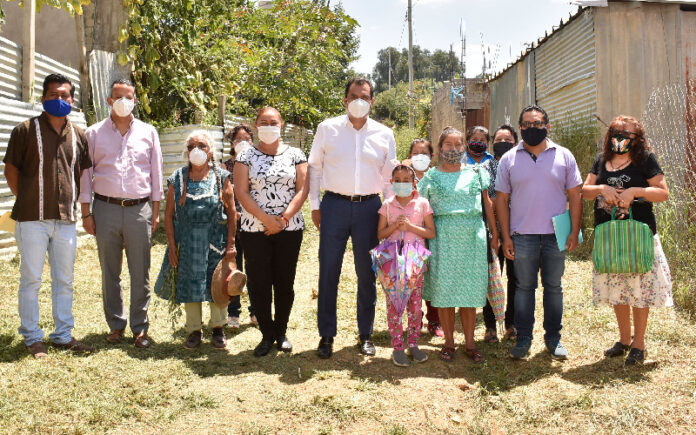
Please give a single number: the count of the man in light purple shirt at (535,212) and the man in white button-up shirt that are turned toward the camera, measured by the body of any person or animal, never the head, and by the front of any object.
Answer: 2

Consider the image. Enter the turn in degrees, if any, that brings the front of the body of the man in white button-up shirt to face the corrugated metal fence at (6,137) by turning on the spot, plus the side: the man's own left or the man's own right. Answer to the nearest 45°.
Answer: approximately 135° to the man's own right

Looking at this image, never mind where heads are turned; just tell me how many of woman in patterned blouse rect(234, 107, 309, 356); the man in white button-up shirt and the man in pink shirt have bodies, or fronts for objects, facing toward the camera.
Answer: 3

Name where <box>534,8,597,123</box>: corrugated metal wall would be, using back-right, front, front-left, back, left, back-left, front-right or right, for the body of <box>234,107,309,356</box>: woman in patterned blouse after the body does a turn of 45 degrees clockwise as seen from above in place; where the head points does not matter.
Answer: back

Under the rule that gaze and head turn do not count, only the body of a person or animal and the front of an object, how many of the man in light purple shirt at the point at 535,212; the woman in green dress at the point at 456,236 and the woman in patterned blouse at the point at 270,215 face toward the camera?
3

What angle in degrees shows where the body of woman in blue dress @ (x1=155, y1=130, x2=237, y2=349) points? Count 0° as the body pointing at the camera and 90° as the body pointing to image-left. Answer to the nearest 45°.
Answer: approximately 0°
